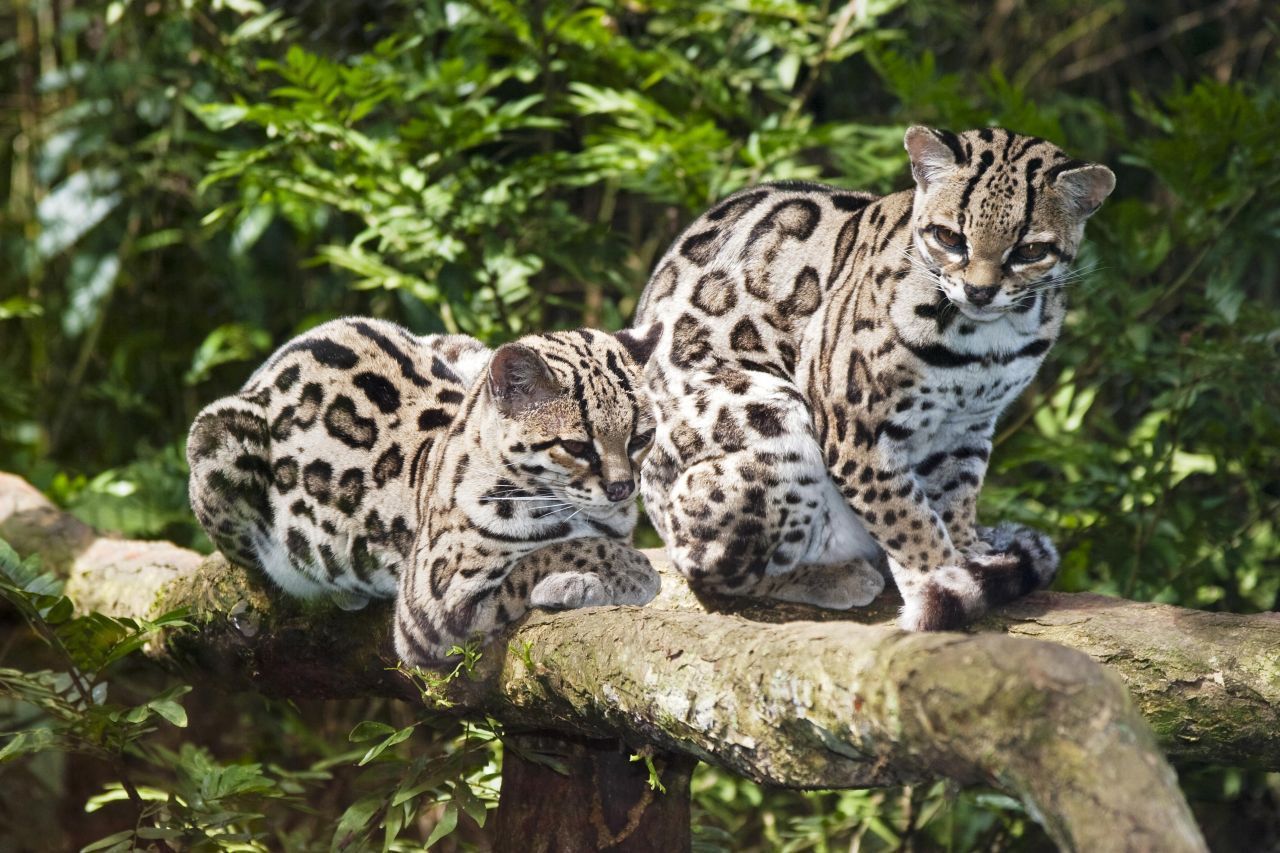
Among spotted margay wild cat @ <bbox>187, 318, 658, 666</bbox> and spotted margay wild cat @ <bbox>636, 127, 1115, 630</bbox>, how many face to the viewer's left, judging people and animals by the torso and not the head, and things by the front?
0

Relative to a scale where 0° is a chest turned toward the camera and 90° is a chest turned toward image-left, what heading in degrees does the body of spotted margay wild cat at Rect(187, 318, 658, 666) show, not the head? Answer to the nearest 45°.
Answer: approximately 315°

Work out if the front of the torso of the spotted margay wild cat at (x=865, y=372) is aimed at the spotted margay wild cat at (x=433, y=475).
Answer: no

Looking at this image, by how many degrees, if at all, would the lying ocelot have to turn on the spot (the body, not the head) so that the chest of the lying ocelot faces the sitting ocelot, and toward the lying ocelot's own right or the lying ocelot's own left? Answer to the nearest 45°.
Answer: approximately 45° to the lying ocelot's own left

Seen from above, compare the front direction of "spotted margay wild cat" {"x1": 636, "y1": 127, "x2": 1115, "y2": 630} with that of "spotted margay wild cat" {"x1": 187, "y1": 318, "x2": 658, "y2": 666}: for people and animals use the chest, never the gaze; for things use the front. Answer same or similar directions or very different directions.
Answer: same or similar directions
